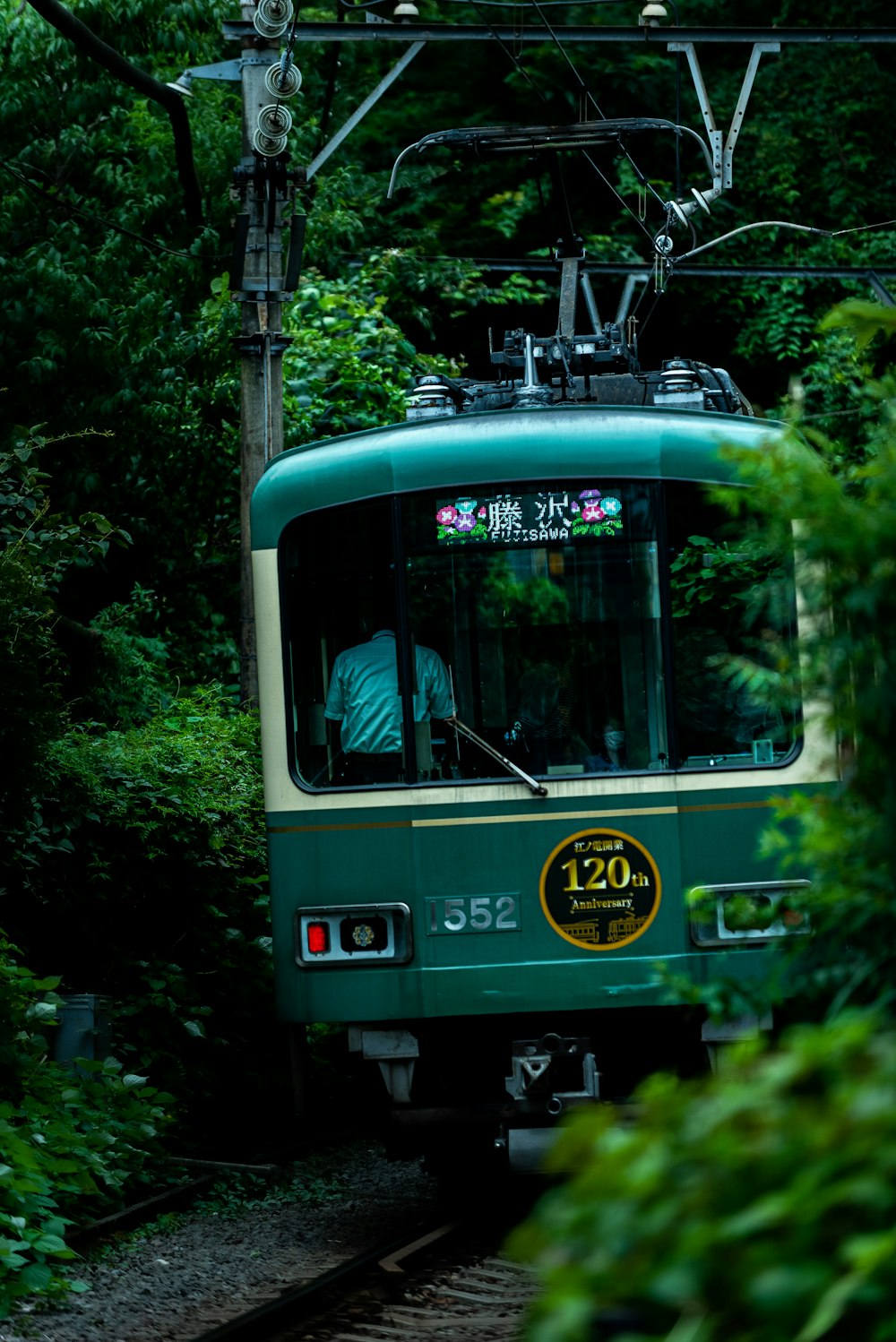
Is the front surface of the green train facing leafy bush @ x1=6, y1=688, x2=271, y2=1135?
no

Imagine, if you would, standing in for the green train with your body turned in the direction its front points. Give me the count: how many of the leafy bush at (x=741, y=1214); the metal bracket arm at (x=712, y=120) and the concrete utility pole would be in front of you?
1

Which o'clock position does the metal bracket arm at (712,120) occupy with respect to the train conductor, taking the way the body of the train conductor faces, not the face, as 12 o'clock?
The metal bracket arm is roughly at 1 o'clock from the train conductor.

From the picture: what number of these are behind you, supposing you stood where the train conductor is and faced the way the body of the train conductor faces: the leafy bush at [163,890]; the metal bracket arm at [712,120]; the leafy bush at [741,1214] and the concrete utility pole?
1

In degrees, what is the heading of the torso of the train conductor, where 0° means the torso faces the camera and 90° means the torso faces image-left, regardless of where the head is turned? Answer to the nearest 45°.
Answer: approximately 180°

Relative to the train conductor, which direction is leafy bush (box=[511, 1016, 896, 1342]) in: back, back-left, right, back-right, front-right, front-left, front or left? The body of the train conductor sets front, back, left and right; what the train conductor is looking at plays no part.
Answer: back

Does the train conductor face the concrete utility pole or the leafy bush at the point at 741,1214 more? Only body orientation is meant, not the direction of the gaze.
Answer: the concrete utility pole
